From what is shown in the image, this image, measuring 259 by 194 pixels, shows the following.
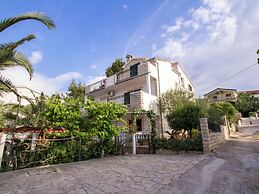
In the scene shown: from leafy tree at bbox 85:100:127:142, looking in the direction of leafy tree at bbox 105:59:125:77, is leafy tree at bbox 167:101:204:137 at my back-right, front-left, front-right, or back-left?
front-right

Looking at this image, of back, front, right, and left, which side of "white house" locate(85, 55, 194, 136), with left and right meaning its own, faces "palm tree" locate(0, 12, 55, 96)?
front

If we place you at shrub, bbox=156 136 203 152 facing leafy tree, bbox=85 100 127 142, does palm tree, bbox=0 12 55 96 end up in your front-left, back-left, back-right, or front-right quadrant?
front-left

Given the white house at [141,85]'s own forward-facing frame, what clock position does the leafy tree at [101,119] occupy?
The leafy tree is roughly at 11 o'clock from the white house.

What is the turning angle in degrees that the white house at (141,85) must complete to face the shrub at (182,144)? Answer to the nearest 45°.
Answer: approximately 45° to its left

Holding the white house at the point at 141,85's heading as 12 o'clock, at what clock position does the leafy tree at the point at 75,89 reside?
The leafy tree is roughly at 3 o'clock from the white house.

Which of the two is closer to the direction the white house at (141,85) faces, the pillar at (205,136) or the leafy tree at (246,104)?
the pillar

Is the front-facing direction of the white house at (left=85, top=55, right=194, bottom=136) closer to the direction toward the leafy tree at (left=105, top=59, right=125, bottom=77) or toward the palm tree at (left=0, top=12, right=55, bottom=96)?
the palm tree

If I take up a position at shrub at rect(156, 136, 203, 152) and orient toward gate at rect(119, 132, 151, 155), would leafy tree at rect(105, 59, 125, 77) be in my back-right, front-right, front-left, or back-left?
front-right

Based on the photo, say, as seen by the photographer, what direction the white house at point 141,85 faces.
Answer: facing the viewer and to the left of the viewer

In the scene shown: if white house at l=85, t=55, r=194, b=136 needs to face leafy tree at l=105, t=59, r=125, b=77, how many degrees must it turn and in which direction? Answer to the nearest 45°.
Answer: approximately 90° to its right

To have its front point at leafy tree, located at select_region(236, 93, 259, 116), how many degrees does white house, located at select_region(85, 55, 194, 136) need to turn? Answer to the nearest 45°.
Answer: approximately 180°

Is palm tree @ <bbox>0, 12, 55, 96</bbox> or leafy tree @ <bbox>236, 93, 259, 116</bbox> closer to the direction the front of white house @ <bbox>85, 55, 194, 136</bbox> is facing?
the palm tree

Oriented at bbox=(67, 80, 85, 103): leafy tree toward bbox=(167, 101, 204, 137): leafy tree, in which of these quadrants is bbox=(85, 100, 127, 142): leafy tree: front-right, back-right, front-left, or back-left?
front-right
